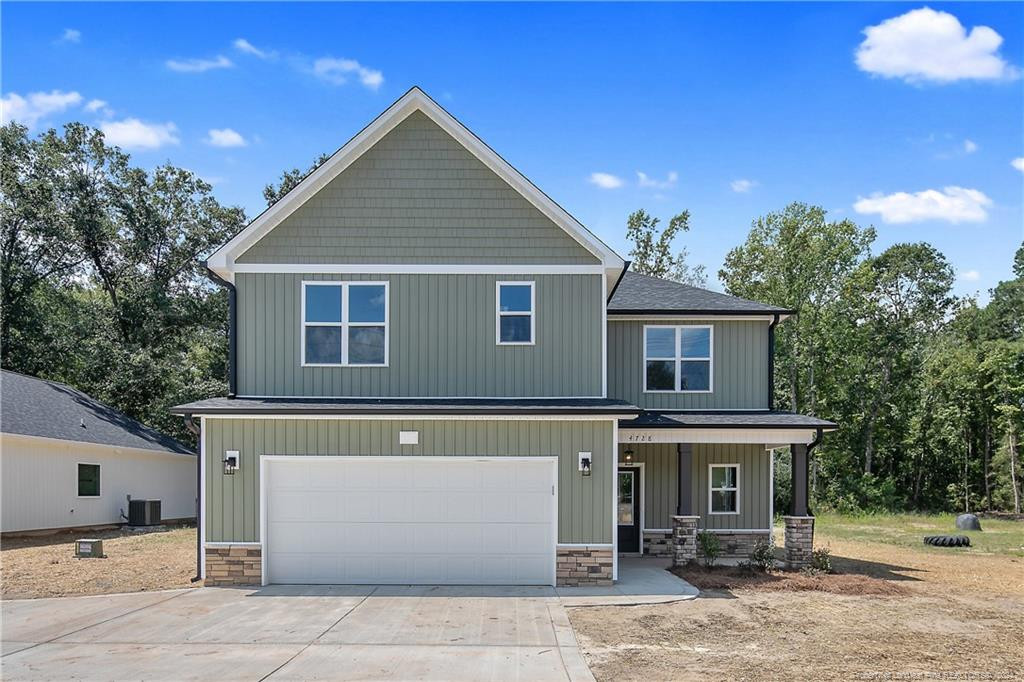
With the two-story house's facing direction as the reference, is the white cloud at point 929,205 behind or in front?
behind

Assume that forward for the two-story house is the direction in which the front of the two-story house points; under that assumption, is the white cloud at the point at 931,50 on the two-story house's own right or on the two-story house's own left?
on the two-story house's own left

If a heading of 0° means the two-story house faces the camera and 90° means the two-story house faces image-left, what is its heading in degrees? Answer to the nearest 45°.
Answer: approximately 0°
